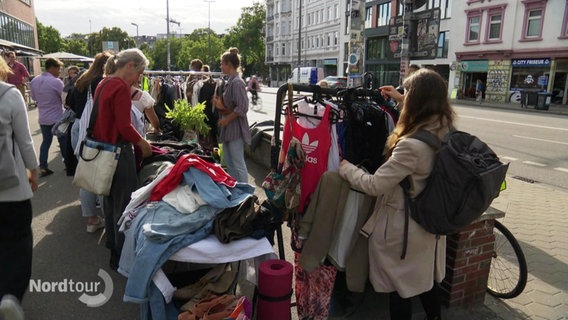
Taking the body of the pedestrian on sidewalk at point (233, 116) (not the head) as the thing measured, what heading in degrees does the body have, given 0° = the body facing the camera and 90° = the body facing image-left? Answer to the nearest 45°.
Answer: approximately 90°

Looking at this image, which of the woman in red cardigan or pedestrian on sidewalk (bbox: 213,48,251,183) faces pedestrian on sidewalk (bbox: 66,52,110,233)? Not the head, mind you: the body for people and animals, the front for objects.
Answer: pedestrian on sidewalk (bbox: 213,48,251,183)

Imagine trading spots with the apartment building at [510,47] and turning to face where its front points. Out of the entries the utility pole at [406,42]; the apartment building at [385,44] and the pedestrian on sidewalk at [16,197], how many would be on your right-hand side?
1

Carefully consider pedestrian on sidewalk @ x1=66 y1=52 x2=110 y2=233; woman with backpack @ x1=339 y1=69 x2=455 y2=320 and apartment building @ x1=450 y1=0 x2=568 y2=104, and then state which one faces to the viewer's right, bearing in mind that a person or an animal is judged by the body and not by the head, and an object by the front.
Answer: the pedestrian on sidewalk

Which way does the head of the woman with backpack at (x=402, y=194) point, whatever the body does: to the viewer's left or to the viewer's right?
to the viewer's left

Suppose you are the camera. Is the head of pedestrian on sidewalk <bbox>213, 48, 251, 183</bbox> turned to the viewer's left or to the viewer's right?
to the viewer's left

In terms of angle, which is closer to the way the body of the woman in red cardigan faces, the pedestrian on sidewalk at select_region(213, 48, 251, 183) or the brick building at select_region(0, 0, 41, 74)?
the pedestrian on sidewalk

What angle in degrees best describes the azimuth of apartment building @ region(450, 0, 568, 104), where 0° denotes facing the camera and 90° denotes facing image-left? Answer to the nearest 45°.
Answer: approximately 45°

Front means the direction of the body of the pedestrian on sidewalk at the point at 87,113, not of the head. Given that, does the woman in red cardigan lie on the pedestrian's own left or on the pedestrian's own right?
on the pedestrian's own right

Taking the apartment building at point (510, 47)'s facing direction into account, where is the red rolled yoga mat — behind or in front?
in front

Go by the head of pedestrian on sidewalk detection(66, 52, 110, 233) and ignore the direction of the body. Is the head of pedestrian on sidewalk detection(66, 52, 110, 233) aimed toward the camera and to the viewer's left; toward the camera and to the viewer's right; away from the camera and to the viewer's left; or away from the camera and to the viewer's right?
away from the camera and to the viewer's right

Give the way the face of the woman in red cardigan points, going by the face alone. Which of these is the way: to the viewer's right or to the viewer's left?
to the viewer's right

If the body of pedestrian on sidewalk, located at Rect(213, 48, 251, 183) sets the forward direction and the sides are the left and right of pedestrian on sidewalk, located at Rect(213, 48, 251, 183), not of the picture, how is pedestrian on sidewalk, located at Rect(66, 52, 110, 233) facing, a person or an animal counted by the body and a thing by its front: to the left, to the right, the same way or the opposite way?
the opposite way

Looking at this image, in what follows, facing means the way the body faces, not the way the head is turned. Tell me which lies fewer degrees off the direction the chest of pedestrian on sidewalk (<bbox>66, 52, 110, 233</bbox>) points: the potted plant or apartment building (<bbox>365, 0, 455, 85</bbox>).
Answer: the potted plant

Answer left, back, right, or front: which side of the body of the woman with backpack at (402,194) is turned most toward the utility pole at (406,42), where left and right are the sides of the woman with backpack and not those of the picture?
right

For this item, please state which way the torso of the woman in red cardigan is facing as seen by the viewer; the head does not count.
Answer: to the viewer's right
